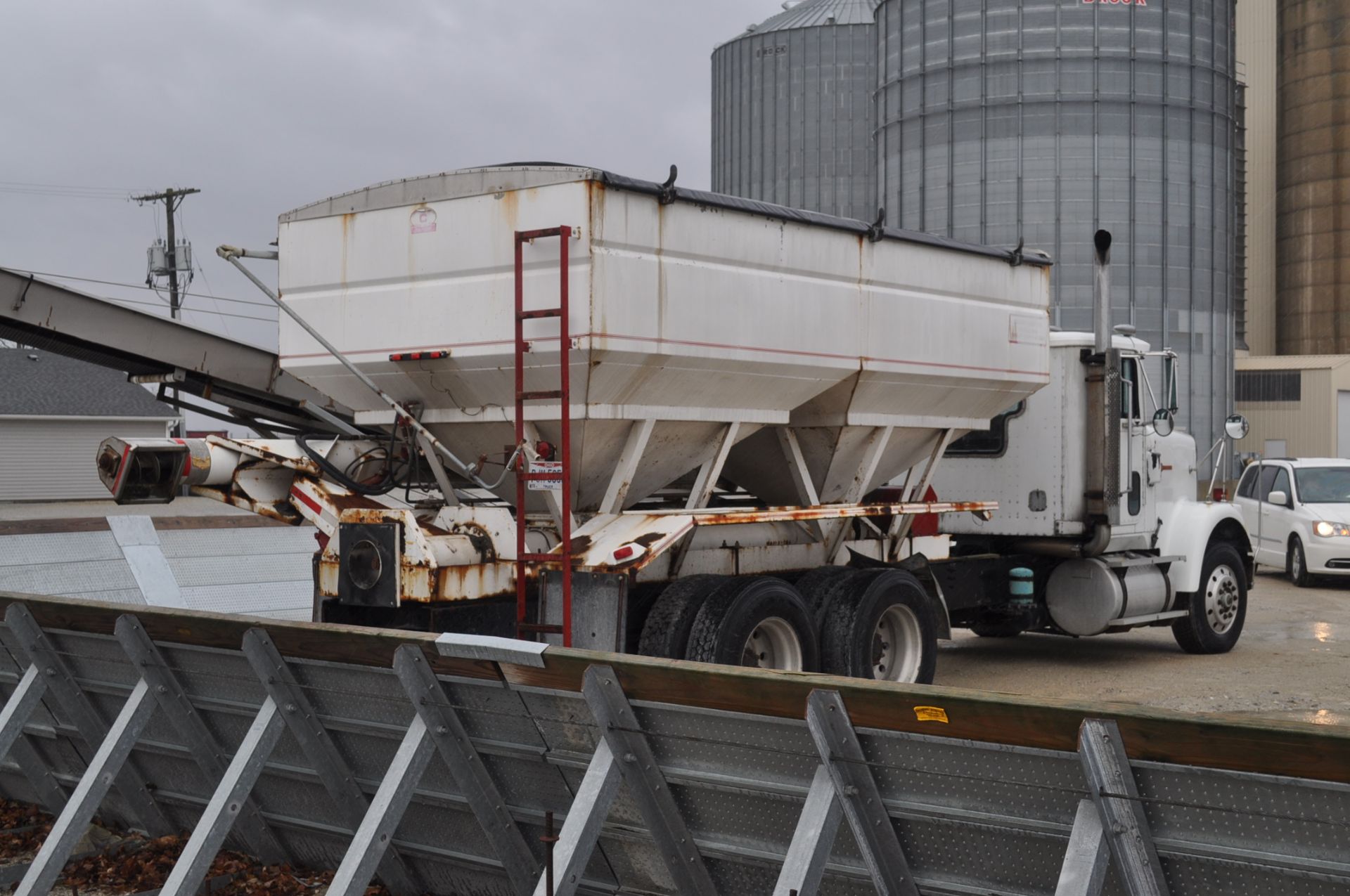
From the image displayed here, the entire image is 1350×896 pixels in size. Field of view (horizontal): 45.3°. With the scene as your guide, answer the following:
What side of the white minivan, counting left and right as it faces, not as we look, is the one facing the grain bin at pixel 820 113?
back

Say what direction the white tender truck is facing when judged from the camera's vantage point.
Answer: facing away from the viewer and to the right of the viewer

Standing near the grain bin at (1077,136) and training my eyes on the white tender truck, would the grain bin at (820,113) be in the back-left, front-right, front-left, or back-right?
back-right

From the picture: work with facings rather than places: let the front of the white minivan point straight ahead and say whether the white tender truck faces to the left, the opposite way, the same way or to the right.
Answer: to the left

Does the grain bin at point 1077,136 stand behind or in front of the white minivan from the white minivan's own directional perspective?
behind

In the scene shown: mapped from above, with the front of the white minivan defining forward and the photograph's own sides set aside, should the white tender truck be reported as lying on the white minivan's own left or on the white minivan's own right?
on the white minivan's own right

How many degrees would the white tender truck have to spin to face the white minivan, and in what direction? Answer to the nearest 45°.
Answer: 0° — it already faces it

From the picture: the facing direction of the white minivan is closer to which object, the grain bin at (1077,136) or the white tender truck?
the white tender truck
